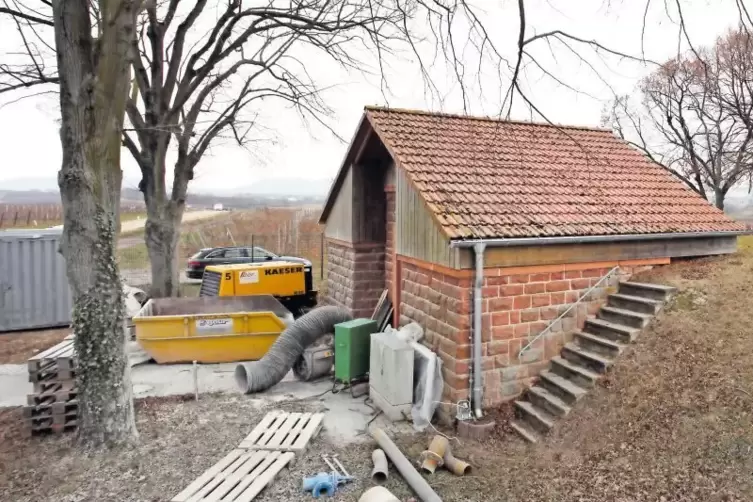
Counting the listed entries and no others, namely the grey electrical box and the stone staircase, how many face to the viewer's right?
0

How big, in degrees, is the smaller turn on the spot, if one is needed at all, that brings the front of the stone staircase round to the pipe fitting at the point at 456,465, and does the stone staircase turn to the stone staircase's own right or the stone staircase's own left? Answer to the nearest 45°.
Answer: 0° — it already faces it

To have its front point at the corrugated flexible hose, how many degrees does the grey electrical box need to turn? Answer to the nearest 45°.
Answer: approximately 90° to its right

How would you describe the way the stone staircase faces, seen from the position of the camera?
facing the viewer and to the left of the viewer

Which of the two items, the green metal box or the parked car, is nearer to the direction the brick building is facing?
the green metal box

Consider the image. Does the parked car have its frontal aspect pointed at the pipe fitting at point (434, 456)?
no

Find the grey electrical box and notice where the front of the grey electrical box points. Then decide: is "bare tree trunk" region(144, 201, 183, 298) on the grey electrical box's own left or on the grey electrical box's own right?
on the grey electrical box's own right

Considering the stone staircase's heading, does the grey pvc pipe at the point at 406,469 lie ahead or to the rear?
ahead
